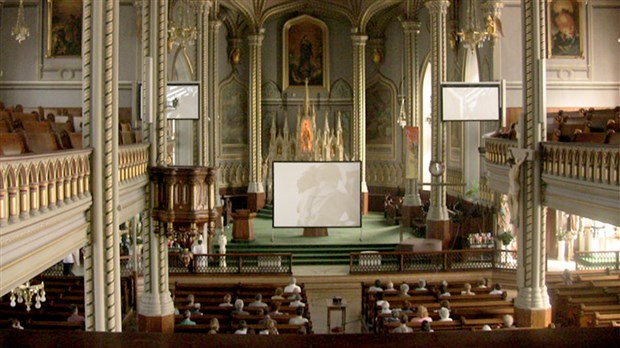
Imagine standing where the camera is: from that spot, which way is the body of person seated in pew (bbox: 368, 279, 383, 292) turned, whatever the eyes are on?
away from the camera

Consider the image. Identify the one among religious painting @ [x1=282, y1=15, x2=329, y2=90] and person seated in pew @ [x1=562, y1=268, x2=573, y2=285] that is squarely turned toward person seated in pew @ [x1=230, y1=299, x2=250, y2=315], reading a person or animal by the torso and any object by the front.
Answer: the religious painting

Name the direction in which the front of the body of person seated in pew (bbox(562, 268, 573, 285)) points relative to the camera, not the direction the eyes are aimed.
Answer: away from the camera

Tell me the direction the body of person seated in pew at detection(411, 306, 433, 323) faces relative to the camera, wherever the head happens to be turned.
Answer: away from the camera

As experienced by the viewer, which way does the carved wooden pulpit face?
facing the viewer

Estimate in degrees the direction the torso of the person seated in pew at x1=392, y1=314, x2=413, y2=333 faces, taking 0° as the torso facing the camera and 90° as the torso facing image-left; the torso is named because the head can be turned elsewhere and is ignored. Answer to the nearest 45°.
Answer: approximately 180°

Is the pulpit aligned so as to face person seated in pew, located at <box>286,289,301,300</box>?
yes

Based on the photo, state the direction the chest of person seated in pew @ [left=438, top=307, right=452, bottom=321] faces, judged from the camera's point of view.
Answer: away from the camera

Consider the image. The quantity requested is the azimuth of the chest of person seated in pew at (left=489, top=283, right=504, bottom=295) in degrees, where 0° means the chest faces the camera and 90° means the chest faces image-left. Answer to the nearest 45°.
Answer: approximately 180°

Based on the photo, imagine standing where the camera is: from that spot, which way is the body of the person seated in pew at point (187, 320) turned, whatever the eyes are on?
away from the camera

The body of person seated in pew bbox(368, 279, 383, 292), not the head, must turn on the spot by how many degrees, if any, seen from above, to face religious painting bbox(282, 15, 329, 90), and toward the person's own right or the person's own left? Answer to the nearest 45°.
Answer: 0° — they already face it
